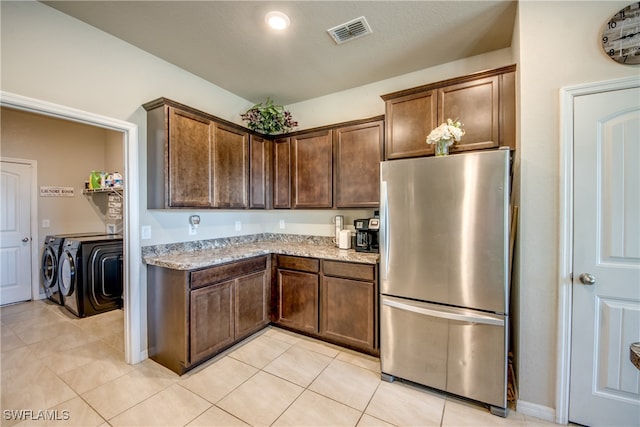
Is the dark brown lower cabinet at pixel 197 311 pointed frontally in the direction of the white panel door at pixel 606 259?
yes

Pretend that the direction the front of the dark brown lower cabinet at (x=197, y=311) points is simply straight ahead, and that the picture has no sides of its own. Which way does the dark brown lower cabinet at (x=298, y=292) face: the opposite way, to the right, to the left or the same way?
to the right

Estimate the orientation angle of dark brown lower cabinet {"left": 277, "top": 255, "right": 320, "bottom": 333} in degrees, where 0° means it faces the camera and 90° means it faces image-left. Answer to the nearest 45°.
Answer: approximately 45°

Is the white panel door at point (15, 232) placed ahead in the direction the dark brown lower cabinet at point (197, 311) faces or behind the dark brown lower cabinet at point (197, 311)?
behind

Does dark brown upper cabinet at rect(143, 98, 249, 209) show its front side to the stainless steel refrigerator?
yes

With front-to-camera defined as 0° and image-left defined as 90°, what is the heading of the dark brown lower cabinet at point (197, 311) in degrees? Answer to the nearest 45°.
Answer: approximately 315°

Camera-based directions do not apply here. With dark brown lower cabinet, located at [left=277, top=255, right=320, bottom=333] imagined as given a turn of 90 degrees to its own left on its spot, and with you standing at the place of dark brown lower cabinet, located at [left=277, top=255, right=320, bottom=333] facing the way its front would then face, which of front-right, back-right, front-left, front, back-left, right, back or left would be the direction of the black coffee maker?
front-left

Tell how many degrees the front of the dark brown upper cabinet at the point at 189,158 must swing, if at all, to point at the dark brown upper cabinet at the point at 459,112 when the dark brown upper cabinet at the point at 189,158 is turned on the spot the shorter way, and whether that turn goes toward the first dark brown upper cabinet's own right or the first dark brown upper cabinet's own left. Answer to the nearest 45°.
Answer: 0° — it already faces it
